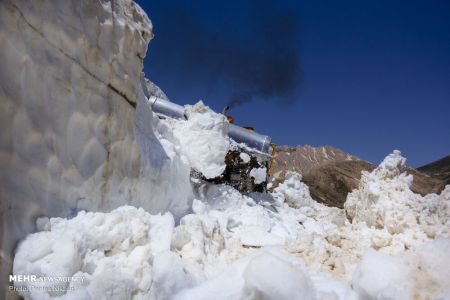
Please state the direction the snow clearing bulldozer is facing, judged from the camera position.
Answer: facing the viewer and to the left of the viewer

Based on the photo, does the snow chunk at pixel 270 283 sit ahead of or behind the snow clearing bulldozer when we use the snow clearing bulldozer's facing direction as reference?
ahead

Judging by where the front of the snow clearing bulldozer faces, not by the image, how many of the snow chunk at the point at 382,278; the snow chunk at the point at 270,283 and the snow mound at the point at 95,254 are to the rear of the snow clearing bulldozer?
0

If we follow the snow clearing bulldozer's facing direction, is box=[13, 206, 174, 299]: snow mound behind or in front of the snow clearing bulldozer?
in front

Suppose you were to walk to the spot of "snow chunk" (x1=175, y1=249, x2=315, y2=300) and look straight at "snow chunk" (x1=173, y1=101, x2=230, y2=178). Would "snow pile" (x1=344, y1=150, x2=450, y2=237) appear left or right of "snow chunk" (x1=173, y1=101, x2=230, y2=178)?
right

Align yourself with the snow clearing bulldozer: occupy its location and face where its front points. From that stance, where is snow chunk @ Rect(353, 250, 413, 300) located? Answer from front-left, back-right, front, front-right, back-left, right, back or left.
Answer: front-left

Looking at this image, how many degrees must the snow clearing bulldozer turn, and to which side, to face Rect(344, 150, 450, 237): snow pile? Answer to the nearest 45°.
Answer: approximately 45° to its left
